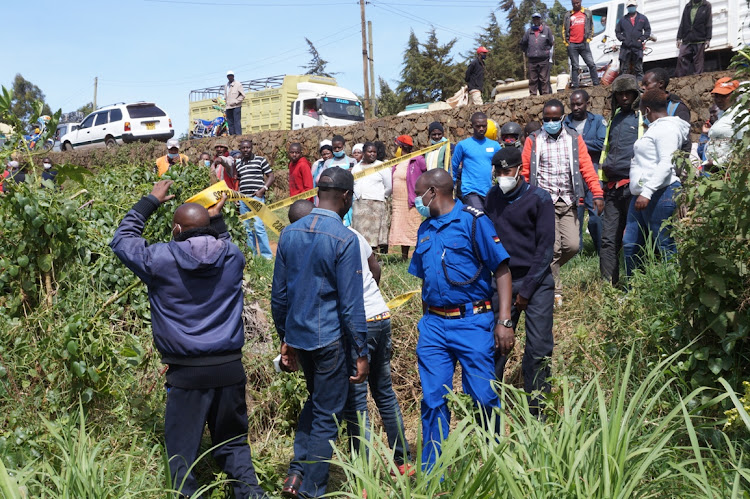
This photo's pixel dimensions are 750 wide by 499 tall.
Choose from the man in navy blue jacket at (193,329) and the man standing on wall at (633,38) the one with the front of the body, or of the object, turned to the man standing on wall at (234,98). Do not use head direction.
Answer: the man in navy blue jacket

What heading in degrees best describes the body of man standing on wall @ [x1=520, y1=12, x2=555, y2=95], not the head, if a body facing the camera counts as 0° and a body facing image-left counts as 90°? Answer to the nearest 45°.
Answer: approximately 0°

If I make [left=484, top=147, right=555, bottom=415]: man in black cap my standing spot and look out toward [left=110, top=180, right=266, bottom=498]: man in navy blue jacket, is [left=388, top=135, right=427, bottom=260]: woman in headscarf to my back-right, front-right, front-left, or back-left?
back-right

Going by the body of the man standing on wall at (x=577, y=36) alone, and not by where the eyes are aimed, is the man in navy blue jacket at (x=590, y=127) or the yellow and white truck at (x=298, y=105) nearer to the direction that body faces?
the man in navy blue jacket

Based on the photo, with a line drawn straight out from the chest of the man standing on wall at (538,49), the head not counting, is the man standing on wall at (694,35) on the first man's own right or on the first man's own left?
on the first man's own left

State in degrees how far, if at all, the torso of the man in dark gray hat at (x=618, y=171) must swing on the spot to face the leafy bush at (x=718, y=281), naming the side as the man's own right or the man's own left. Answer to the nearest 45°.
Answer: approximately 45° to the man's own left

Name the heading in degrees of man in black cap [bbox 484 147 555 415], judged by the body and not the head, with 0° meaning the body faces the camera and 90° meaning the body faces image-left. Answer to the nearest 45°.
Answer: approximately 45°

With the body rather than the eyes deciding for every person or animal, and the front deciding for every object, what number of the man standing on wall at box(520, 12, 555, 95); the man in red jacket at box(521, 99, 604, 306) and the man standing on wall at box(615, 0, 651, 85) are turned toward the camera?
3

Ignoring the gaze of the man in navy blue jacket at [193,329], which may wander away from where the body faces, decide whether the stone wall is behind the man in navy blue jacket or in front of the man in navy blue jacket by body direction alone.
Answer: in front

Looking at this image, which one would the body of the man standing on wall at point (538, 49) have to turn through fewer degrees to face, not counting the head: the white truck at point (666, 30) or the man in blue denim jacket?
the man in blue denim jacket

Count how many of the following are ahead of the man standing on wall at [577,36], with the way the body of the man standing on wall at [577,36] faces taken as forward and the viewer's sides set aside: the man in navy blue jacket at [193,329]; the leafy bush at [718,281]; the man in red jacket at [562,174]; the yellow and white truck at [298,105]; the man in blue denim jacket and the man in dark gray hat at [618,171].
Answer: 5

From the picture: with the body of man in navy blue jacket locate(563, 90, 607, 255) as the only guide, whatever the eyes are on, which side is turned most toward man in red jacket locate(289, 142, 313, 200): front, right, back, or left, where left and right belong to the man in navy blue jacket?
right

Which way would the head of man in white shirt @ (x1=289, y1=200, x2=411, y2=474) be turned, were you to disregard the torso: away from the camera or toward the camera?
away from the camera

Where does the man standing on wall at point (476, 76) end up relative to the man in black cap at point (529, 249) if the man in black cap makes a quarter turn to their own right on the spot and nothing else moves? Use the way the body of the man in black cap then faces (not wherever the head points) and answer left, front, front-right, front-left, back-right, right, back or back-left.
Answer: front-right

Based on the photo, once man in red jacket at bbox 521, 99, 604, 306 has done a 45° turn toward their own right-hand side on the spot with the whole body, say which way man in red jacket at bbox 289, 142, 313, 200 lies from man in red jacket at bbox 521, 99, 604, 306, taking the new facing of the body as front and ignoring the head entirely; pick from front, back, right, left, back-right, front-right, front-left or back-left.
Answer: right
